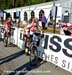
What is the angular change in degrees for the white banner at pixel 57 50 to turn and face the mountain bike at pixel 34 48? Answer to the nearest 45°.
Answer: approximately 90° to its right

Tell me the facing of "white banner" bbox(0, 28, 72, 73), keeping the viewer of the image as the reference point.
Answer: facing the viewer and to the left of the viewer
